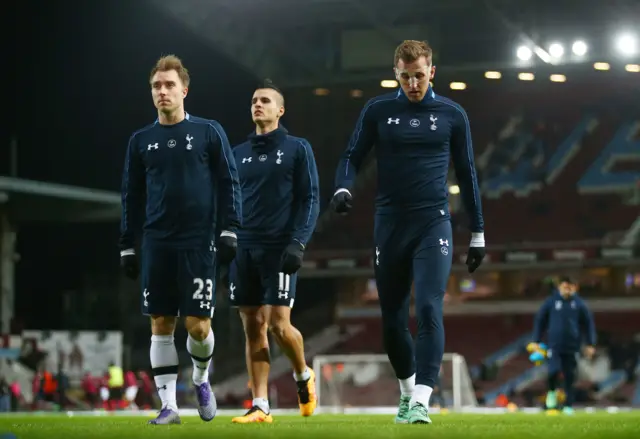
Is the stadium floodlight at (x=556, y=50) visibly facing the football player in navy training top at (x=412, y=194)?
yes

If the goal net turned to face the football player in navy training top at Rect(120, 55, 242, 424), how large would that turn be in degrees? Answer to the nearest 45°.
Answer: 0° — it already faces them

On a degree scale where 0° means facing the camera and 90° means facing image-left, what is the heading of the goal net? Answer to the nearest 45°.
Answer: approximately 0°

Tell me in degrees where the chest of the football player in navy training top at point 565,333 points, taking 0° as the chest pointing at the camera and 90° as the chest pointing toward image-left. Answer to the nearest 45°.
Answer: approximately 0°

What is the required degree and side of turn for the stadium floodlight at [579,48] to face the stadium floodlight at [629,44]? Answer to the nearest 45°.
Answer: approximately 90° to its left
